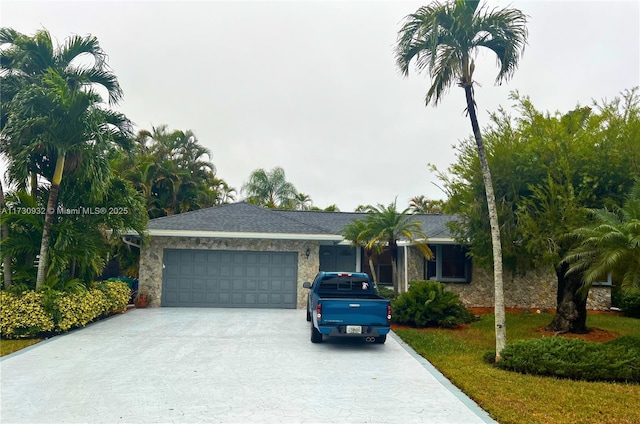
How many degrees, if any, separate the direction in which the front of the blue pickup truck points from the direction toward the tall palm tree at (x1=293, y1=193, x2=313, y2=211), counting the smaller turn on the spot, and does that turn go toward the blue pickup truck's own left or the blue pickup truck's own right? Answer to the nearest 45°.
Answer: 0° — it already faces it

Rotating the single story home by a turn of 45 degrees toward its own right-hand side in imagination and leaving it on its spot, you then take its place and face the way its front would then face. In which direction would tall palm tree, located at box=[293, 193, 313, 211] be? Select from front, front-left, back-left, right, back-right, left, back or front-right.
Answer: back-right

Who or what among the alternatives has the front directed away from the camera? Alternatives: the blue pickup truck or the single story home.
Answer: the blue pickup truck

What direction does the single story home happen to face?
toward the camera

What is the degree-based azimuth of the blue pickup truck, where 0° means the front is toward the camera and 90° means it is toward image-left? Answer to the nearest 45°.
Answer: approximately 180°

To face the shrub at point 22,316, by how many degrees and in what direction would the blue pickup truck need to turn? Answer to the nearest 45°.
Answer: approximately 90° to its left

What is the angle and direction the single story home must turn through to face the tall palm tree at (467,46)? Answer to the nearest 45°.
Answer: approximately 45° to its left

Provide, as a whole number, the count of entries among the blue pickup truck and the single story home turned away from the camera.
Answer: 1

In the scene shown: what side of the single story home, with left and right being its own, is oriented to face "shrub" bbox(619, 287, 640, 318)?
left

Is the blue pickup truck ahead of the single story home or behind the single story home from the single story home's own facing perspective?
ahead

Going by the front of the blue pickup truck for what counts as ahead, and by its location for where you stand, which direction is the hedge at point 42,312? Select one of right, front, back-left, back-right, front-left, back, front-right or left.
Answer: left

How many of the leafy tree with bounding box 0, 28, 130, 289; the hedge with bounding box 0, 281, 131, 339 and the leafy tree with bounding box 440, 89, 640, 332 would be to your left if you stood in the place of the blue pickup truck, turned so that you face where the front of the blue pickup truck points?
2

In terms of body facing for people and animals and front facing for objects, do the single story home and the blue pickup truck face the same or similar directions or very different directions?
very different directions

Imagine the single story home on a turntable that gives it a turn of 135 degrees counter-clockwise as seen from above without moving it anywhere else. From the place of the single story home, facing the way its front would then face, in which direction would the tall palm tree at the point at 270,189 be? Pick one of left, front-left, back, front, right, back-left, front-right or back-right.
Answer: front-left

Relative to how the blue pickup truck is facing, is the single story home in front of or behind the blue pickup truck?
in front

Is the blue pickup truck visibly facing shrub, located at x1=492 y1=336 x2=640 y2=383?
no

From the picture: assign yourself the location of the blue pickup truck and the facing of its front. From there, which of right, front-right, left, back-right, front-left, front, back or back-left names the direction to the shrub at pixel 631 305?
front-right

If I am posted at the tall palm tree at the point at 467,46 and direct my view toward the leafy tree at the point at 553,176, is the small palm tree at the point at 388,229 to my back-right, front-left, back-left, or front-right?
front-left
